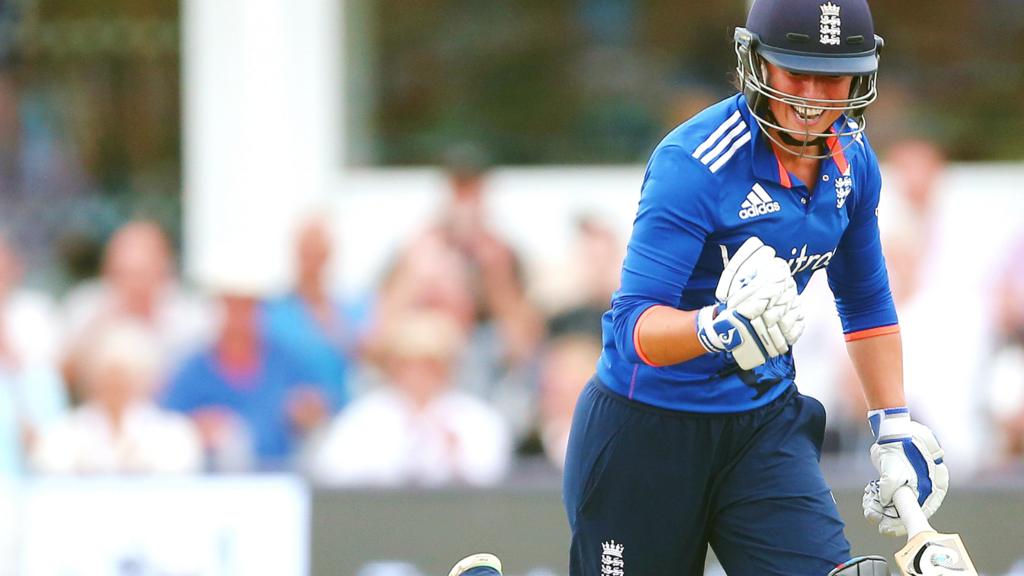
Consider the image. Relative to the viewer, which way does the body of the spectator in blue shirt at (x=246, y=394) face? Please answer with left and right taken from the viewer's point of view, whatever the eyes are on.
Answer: facing the viewer

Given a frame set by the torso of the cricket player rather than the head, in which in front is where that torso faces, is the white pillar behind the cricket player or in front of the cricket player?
behind

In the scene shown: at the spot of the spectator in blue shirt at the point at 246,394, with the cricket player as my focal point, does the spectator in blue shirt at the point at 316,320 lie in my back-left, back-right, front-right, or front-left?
back-left

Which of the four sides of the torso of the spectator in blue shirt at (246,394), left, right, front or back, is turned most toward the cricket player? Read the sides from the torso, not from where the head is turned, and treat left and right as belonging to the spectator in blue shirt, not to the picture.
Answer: front

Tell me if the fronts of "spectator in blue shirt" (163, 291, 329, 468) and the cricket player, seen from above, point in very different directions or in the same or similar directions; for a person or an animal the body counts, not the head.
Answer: same or similar directions

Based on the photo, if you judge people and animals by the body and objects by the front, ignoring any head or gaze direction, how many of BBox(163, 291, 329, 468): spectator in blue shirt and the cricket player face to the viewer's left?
0

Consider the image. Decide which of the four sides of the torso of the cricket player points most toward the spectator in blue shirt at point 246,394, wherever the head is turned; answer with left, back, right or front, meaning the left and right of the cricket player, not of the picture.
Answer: back

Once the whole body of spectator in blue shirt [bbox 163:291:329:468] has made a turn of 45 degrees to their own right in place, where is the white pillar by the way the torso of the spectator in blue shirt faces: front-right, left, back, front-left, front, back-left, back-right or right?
back-right

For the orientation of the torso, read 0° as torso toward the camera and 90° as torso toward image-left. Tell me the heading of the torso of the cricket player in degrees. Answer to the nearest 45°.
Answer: approximately 315°

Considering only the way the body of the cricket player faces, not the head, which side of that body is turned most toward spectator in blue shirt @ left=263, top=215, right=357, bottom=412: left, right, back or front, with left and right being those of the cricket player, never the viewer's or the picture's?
back
